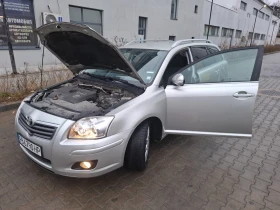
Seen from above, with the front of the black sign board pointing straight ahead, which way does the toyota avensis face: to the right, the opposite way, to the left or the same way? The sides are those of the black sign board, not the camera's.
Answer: to the right

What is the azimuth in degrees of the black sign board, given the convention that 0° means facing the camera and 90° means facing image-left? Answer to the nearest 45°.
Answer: approximately 0°

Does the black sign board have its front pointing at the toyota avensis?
yes

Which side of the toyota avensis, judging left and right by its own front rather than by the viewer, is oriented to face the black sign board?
right

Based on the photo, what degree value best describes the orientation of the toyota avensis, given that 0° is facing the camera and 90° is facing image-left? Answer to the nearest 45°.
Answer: approximately 45°
